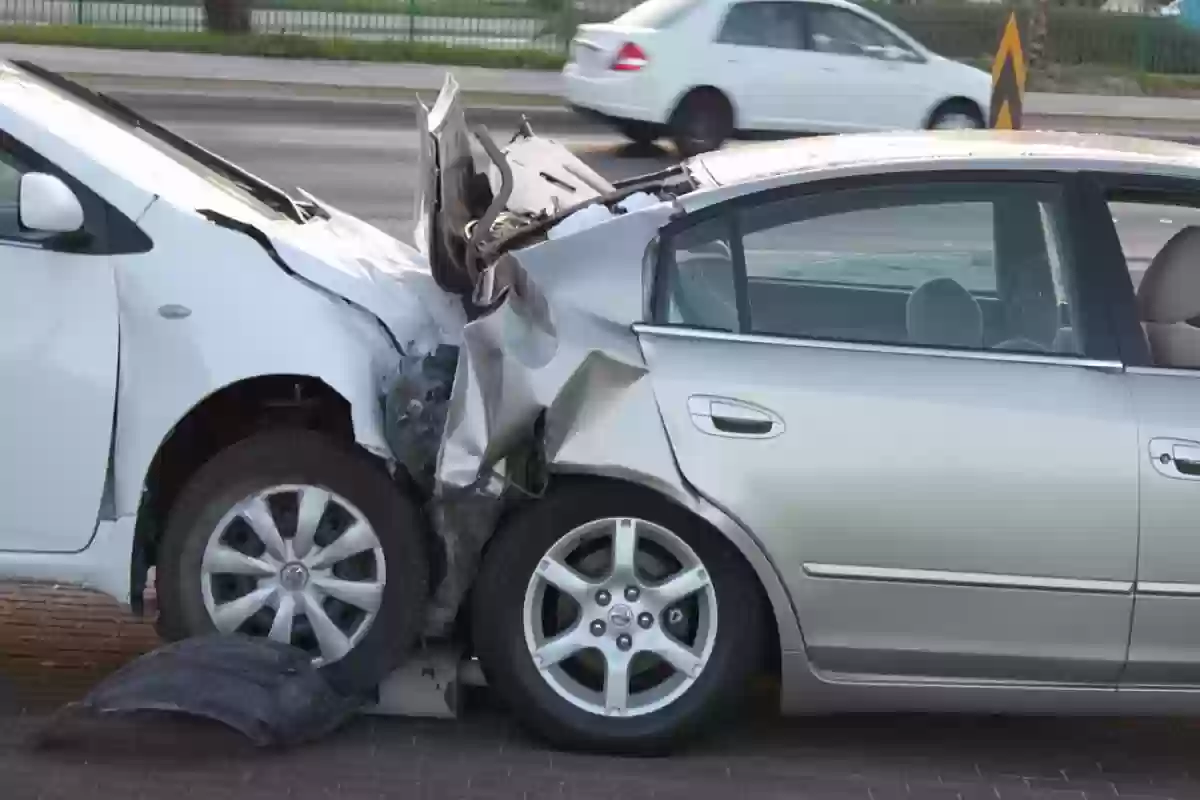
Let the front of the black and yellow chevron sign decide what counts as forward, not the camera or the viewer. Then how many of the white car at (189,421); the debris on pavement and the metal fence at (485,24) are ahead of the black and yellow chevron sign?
2

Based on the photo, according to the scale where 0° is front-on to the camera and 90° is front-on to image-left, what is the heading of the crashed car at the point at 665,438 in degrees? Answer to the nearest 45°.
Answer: approximately 270°

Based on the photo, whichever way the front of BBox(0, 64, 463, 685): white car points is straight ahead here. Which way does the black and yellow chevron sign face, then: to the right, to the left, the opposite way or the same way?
to the right

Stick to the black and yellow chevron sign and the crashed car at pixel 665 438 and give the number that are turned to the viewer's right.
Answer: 1

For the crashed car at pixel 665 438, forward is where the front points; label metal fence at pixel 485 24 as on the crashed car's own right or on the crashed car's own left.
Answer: on the crashed car's own left

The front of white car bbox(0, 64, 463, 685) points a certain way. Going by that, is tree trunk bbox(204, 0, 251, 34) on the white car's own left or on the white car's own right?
on the white car's own left

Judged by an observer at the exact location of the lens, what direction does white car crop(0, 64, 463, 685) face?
facing to the right of the viewer

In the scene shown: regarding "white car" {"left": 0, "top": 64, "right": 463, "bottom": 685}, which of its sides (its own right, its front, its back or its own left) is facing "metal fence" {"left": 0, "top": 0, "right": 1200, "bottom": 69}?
left
